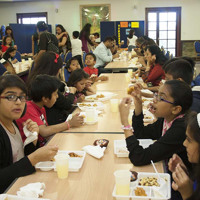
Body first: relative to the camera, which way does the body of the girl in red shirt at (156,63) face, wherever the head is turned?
to the viewer's left

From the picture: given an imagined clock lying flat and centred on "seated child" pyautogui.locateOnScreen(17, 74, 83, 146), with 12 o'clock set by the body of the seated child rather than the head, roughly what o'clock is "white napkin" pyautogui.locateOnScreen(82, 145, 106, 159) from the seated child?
The white napkin is roughly at 2 o'clock from the seated child.

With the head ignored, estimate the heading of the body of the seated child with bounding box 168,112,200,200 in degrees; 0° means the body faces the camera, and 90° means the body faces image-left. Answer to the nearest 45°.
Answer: approximately 90°

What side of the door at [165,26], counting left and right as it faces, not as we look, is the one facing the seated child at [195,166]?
front

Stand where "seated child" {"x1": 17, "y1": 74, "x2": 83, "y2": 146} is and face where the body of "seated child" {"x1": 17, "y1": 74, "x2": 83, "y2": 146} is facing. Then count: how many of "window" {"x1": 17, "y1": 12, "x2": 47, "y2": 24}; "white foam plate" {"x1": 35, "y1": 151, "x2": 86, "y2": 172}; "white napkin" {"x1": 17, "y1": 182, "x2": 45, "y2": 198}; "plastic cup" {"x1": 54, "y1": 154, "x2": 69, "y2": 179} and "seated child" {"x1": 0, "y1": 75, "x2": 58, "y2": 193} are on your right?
4

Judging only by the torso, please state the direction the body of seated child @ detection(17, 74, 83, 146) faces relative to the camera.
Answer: to the viewer's right

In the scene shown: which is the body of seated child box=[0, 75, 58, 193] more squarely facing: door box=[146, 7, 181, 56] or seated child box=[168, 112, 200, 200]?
the seated child

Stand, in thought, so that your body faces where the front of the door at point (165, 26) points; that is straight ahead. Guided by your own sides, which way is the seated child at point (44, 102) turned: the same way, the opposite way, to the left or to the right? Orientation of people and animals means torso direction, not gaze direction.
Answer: to the left

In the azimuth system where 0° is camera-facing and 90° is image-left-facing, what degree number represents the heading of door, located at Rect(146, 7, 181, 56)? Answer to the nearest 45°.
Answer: approximately 0°

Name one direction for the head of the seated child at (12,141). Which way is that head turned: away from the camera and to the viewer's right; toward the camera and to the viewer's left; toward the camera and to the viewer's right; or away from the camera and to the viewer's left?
toward the camera and to the viewer's right

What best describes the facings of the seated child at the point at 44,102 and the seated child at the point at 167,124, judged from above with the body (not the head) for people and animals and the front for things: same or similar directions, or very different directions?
very different directions

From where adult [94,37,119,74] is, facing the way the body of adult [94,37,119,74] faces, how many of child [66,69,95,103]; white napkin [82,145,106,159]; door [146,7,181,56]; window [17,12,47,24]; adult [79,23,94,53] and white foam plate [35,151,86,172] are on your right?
3

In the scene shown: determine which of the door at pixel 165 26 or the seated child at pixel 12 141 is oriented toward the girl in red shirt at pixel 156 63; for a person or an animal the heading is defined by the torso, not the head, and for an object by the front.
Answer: the door
